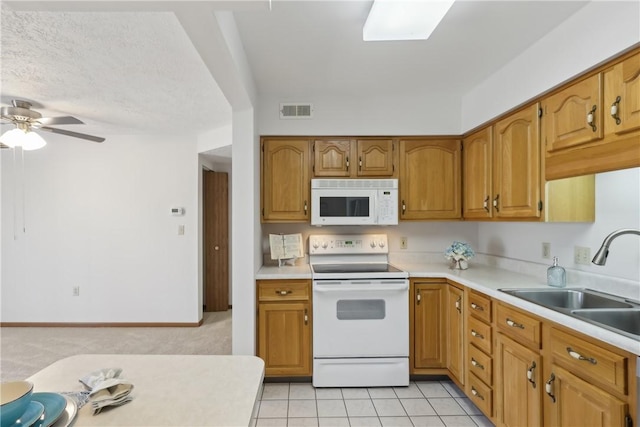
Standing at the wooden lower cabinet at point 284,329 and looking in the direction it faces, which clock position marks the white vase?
The white vase is roughly at 9 o'clock from the wooden lower cabinet.

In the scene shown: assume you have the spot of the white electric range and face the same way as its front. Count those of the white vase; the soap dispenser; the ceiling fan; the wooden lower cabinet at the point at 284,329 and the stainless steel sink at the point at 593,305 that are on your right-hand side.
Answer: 2

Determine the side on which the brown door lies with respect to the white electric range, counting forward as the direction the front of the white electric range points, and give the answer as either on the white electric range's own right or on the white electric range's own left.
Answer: on the white electric range's own right

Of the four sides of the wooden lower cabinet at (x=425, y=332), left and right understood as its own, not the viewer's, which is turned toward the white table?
front

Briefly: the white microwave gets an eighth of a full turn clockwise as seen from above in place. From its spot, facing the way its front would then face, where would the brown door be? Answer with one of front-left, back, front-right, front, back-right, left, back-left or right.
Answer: right

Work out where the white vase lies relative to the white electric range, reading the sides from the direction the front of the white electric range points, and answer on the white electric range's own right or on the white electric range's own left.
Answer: on the white electric range's own left

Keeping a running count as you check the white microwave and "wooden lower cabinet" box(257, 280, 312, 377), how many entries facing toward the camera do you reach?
2

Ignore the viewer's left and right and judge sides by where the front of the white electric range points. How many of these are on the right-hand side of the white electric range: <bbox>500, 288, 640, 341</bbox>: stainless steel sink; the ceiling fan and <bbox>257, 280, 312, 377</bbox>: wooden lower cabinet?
2

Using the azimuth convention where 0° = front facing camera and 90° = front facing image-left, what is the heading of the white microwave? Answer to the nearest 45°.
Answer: approximately 0°

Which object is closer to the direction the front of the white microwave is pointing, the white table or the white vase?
the white table

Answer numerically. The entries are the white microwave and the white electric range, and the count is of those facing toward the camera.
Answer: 2

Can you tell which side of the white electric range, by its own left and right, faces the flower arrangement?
left
